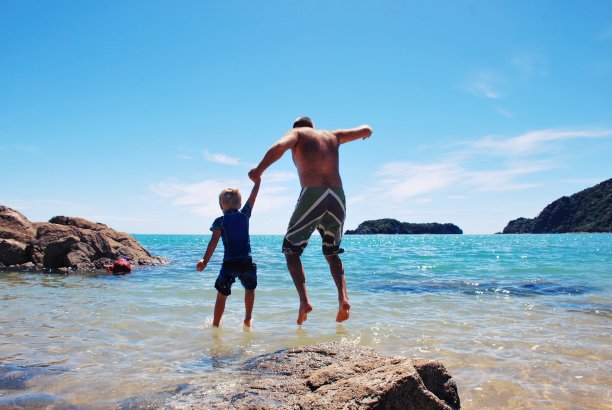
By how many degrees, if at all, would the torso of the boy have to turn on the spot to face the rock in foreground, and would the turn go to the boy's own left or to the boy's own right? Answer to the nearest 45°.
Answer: approximately 180°

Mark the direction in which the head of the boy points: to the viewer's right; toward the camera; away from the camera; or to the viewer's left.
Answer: away from the camera

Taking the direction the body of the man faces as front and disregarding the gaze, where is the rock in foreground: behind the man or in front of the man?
behind

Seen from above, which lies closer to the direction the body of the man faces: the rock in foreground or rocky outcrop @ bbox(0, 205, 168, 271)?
the rocky outcrop

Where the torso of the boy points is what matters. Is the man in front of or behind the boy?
behind

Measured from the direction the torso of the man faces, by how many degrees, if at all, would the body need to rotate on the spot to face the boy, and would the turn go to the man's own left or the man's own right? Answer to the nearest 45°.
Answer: approximately 45° to the man's own left

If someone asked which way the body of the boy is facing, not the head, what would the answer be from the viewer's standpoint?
away from the camera

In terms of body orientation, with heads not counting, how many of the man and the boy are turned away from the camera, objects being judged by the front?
2

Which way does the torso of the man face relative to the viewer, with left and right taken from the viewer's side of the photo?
facing away from the viewer

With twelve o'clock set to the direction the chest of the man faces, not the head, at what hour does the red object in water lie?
The red object in water is roughly at 11 o'clock from the man.
